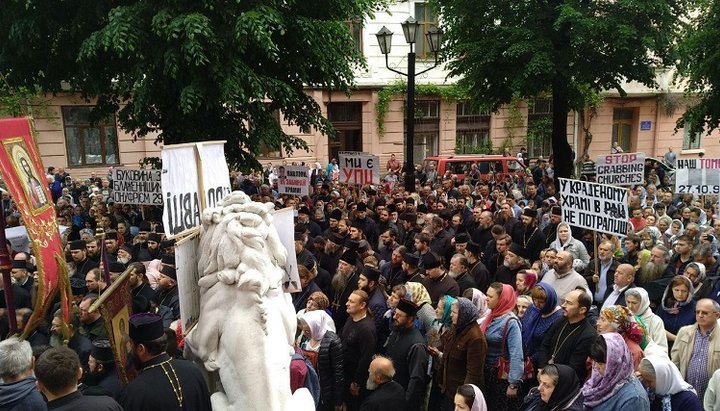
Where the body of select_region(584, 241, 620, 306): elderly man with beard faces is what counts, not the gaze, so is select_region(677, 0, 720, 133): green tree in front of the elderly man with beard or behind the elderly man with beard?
behind

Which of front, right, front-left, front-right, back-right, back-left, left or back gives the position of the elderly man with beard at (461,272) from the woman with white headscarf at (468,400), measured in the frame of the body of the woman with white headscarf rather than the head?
back-right

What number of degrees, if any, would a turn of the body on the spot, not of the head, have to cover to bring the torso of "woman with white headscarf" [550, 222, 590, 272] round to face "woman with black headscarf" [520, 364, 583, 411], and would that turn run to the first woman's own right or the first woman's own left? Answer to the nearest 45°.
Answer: approximately 45° to the first woman's own left

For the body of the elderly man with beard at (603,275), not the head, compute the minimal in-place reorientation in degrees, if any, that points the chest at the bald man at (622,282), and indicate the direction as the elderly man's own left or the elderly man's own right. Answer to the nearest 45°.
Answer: approximately 45° to the elderly man's own left
